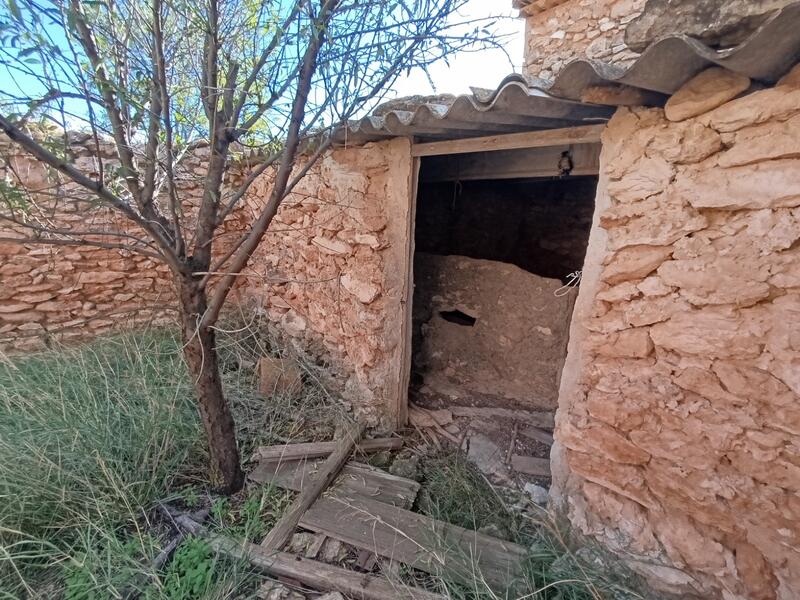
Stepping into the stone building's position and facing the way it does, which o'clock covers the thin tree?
The thin tree is roughly at 2 o'clock from the stone building.

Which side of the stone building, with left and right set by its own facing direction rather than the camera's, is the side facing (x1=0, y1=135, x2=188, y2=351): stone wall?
right

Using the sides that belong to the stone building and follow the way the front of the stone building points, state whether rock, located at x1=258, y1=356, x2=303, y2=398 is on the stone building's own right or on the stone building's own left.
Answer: on the stone building's own right

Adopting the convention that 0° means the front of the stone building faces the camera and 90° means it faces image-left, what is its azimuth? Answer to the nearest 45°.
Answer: approximately 45°
